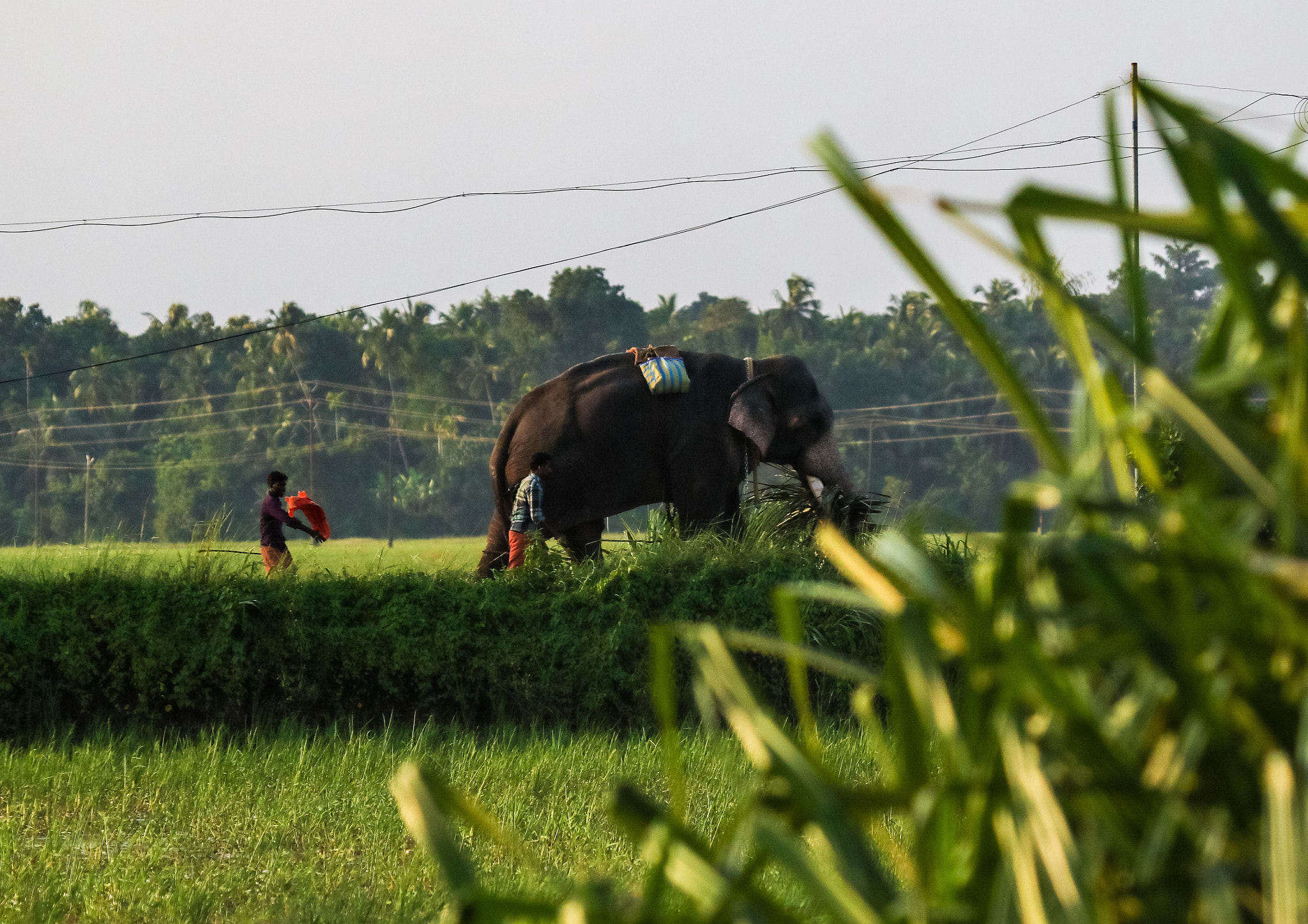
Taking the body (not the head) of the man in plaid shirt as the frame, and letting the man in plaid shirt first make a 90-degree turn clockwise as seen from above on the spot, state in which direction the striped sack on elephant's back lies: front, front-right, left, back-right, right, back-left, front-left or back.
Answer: back-left

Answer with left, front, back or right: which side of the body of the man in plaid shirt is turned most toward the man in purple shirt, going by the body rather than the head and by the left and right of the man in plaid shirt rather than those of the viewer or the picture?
back

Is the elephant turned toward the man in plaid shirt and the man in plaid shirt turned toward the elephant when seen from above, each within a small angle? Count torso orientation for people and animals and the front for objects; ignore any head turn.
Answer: no

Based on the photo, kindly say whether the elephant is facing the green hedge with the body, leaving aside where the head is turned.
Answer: no

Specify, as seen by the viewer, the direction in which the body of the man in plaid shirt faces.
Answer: to the viewer's right

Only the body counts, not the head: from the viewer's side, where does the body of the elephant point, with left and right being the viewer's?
facing to the right of the viewer

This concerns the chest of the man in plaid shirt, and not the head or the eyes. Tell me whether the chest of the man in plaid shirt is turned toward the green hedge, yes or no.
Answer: no

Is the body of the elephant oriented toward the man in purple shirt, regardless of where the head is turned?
no

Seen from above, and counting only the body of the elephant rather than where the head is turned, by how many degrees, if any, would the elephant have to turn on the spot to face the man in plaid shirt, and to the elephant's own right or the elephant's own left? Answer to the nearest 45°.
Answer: approximately 135° to the elephant's own right

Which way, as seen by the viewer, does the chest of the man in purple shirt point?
to the viewer's right

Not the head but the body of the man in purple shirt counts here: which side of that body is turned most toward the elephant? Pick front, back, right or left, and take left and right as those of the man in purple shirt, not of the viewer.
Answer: front

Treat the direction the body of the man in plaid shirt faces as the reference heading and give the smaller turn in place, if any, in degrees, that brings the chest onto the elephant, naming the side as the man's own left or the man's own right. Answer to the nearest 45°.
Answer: approximately 45° to the man's own left

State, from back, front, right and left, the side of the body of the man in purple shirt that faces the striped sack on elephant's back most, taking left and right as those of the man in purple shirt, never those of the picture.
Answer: front

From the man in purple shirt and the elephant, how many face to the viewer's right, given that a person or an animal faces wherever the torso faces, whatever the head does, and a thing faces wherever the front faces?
2

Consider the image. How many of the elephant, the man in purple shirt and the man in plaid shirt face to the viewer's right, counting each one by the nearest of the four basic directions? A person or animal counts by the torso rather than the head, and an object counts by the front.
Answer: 3

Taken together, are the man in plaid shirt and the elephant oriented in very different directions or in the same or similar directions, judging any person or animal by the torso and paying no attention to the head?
same or similar directions

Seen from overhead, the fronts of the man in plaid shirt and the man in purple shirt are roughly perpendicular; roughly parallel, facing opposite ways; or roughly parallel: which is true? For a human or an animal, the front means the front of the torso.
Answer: roughly parallel

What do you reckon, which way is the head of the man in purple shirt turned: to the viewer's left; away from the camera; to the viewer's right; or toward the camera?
to the viewer's right
